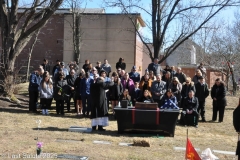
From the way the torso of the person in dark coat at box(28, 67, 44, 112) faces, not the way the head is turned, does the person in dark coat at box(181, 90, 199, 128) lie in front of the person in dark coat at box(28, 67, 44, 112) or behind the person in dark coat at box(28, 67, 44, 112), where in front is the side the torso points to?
in front

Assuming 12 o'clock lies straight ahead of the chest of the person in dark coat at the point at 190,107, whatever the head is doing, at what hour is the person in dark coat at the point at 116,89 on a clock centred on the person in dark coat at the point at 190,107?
the person in dark coat at the point at 116,89 is roughly at 3 o'clock from the person in dark coat at the point at 190,107.

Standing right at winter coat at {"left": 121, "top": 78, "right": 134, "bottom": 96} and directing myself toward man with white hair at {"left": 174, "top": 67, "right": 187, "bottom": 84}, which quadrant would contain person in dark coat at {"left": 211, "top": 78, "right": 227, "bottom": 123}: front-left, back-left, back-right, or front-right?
front-right

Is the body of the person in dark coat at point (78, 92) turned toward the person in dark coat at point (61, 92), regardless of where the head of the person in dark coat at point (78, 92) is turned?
no

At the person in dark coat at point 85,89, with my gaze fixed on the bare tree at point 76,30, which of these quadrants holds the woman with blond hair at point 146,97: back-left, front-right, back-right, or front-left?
back-right

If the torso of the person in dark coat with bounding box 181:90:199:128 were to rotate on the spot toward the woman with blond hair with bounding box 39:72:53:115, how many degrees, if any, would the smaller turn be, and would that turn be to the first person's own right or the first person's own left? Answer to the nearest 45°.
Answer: approximately 90° to the first person's own right

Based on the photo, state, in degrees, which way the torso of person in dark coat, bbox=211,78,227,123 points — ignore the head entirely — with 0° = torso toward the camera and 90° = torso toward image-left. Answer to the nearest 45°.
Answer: approximately 45°

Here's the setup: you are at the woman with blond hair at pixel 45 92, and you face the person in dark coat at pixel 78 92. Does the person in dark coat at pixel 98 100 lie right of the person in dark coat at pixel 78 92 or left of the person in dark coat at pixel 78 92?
right
